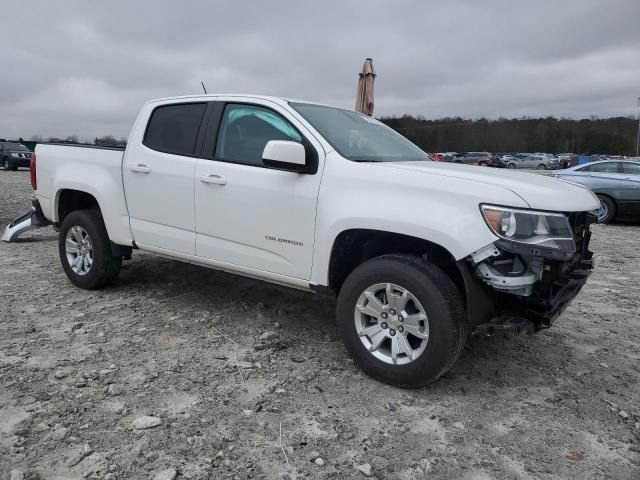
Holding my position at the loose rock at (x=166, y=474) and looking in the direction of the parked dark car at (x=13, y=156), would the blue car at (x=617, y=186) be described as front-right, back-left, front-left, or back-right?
front-right

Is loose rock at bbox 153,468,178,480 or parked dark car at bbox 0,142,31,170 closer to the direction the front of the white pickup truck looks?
the loose rock

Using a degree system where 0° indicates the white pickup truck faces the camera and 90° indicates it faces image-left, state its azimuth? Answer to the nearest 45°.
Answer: approximately 315°

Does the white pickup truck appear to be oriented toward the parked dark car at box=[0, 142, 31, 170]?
no

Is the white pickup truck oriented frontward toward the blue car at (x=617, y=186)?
no

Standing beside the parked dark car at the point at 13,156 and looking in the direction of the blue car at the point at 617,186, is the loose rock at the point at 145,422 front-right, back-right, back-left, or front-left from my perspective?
front-right

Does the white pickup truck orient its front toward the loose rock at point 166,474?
no

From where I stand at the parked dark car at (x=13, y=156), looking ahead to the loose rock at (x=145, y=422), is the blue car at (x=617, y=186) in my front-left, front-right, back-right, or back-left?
front-left
